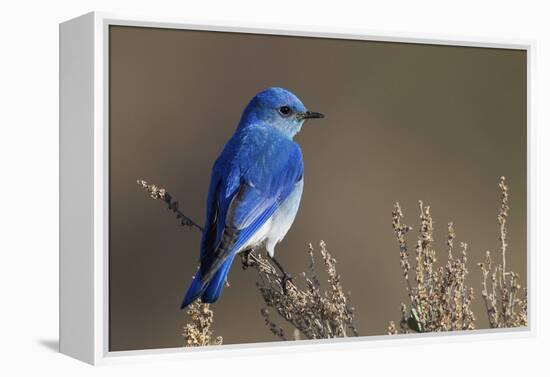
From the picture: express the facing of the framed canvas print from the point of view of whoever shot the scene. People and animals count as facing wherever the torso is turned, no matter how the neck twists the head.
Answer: facing the viewer and to the right of the viewer
